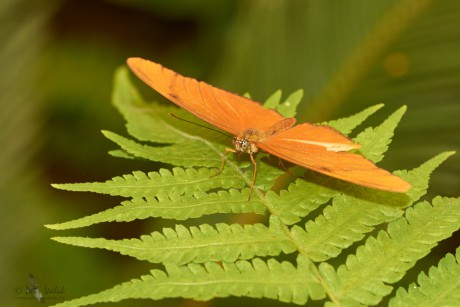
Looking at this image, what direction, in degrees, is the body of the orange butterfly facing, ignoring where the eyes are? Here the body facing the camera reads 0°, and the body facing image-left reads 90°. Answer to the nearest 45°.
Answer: approximately 45°
